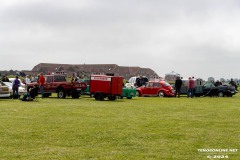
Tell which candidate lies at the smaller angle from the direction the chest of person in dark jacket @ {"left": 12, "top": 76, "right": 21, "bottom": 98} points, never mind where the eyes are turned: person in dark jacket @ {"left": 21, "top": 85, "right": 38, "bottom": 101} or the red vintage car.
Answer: the red vintage car

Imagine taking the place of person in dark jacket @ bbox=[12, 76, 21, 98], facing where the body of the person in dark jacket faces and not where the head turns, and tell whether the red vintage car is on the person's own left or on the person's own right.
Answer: on the person's own right

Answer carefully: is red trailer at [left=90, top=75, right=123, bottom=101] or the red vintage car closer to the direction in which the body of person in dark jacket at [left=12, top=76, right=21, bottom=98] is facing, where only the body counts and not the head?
the red vintage car

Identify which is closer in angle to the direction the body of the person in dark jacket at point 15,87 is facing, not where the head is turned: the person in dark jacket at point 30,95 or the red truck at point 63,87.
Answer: the red truck

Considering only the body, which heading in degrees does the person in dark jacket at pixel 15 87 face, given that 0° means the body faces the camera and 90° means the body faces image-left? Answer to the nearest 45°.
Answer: approximately 180°

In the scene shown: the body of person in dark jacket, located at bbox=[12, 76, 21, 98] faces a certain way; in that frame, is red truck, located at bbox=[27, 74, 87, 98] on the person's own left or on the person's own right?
on the person's own right

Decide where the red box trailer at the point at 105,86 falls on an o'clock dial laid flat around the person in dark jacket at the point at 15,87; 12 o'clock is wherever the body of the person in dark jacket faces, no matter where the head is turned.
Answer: The red box trailer is roughly at 4 o'clock from the person in dark jacket.

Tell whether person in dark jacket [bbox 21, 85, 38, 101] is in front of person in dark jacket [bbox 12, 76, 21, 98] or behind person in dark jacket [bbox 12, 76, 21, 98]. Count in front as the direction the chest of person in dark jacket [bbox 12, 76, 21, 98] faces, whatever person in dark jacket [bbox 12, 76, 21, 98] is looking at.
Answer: behind

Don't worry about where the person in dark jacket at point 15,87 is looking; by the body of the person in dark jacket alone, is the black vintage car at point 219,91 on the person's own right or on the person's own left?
on the person's own right
